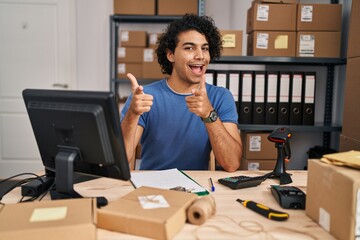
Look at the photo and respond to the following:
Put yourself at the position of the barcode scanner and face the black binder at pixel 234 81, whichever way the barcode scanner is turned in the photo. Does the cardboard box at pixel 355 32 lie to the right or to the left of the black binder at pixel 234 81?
right

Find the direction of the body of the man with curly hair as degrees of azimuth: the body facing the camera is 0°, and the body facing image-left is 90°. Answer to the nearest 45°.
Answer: approximately 0°

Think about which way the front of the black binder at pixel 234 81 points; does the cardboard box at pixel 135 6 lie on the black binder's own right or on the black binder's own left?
on the black binder's own right

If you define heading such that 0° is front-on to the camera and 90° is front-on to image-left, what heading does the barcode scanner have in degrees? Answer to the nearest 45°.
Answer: approximately 45°

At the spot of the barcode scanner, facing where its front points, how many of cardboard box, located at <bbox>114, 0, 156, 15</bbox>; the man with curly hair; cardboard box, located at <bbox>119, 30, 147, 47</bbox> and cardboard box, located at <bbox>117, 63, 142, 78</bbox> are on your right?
4

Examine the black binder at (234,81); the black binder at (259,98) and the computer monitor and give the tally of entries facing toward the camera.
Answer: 2

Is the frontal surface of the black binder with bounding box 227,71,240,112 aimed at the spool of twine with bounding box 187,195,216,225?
yes

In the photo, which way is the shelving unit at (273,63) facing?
toward the camera
